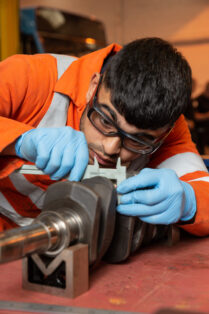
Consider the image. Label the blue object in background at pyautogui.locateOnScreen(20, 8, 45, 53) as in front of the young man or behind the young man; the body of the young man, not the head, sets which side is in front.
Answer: behind

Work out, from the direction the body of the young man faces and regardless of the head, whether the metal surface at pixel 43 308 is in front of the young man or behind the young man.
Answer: in front

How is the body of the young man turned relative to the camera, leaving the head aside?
toward the camera

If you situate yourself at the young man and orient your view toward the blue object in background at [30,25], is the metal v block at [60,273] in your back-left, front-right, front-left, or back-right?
back-left
